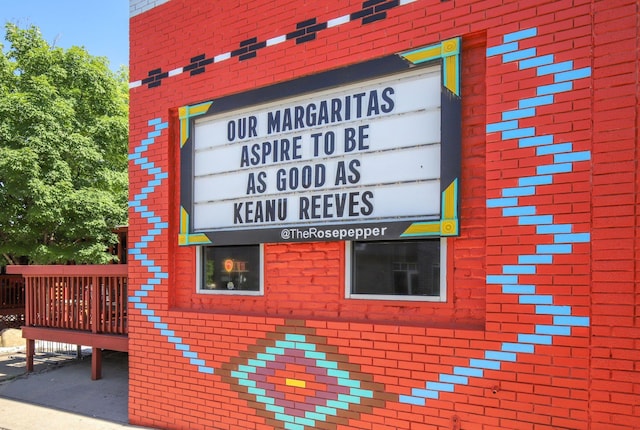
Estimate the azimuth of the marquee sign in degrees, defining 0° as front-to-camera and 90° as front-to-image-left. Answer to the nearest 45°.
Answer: approximately 45°

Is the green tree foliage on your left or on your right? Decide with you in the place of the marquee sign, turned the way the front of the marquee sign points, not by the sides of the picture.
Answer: on your right
